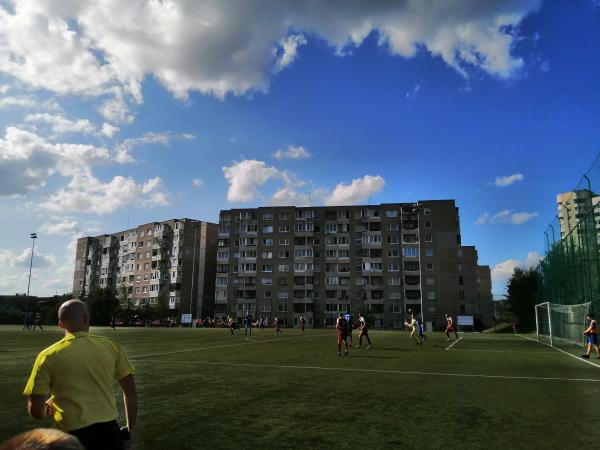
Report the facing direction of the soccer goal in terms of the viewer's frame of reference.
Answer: facing to the left of the viewer
